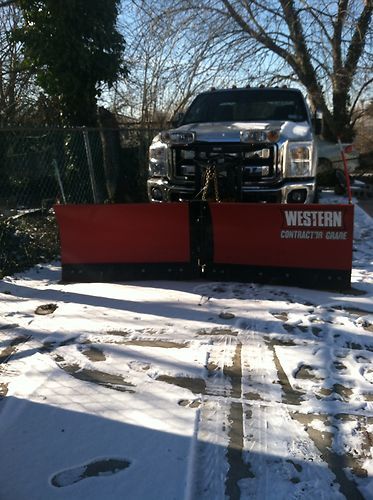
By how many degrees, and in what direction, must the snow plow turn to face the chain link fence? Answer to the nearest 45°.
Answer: approximately 135° to its right

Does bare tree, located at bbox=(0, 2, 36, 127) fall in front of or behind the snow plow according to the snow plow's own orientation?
behind

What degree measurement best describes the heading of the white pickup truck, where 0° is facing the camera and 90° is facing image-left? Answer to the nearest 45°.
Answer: approximately 0°

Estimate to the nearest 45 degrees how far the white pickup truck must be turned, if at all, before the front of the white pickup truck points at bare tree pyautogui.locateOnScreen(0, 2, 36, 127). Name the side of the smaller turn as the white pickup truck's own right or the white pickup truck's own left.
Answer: approximately 135° to the white pickup truck's own right
